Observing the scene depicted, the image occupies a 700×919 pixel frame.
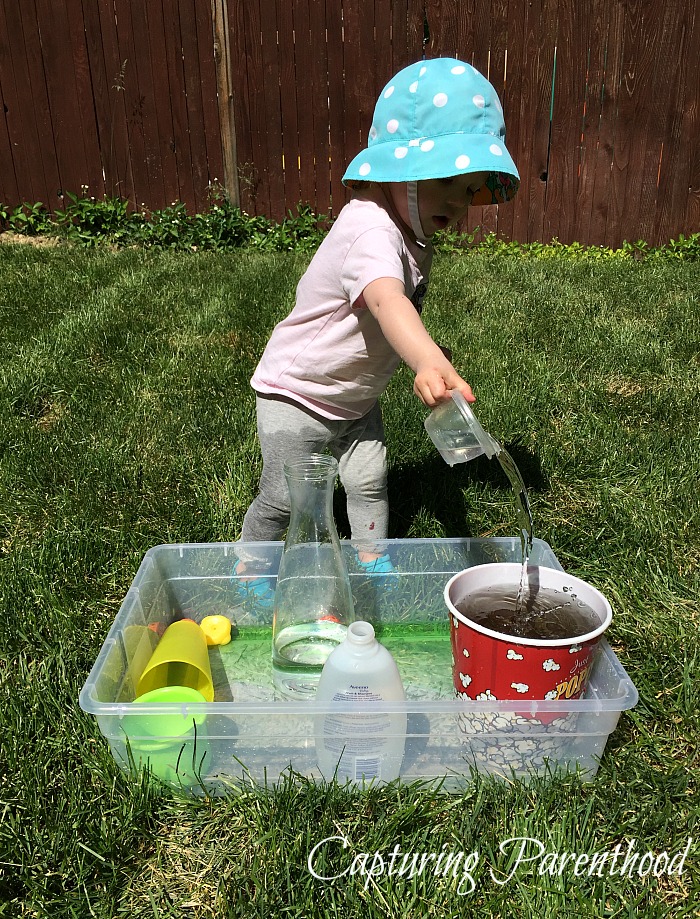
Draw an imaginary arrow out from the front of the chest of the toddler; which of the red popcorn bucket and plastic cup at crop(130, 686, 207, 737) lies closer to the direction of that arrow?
the red popcorn bucket

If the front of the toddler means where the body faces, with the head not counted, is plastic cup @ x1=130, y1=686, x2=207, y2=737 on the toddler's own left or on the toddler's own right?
on the toddler's own right

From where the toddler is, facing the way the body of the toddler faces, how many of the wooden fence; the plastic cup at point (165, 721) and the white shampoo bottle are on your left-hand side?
1

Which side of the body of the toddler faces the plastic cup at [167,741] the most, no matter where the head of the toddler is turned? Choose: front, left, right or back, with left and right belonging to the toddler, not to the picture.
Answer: right

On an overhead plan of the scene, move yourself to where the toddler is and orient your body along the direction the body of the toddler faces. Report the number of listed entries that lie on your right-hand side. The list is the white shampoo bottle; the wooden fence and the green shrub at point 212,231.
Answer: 1

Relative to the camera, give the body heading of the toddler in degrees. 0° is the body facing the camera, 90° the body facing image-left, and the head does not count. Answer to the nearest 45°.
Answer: approximately 270°

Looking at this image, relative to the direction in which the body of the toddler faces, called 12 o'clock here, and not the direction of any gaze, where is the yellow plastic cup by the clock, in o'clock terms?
The yellow plastic cup is roughly at 4 o'clock from the toddler.

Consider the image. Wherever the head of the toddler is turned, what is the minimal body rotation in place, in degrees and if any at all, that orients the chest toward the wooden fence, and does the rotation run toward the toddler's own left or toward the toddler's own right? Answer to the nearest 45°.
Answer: approximately 90° to the toddler's own left
